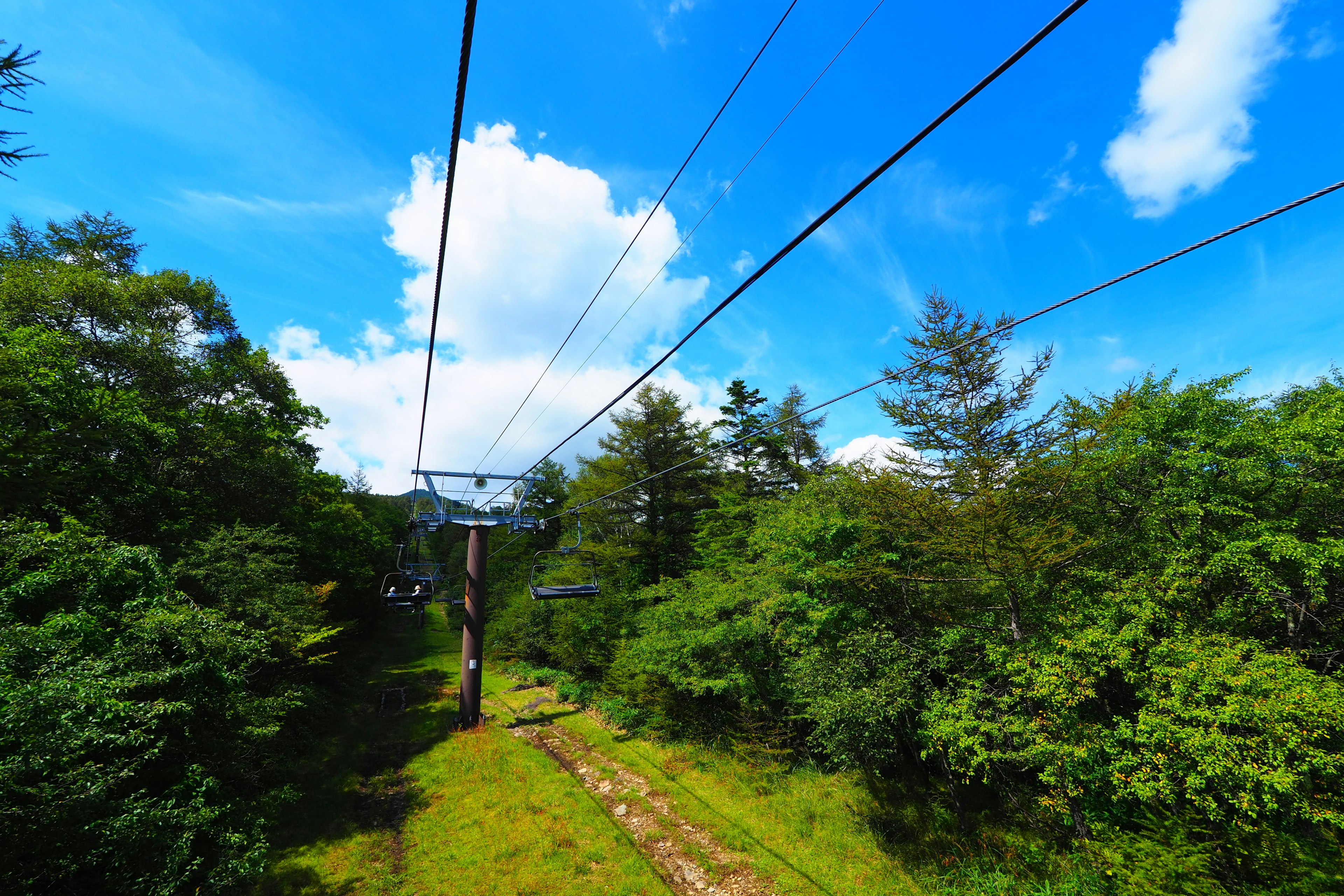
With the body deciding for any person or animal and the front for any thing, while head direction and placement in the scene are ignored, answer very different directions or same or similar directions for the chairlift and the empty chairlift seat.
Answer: very different directions

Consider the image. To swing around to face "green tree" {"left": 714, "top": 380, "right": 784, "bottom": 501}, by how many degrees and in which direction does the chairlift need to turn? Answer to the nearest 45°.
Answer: approximately 90° to its right

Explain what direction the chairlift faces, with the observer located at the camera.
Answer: facing away from the viewer

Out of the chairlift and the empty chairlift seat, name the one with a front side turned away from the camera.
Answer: the chairlift

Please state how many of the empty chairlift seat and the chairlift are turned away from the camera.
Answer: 1

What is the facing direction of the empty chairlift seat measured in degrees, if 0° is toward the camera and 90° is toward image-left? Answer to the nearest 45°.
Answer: approximately 0°
